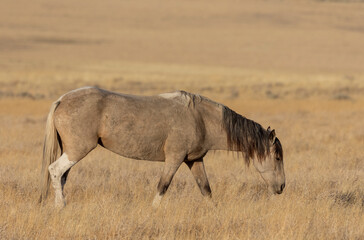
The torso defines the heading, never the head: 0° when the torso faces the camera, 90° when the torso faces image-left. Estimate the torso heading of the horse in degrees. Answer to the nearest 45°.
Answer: approximately 270°
